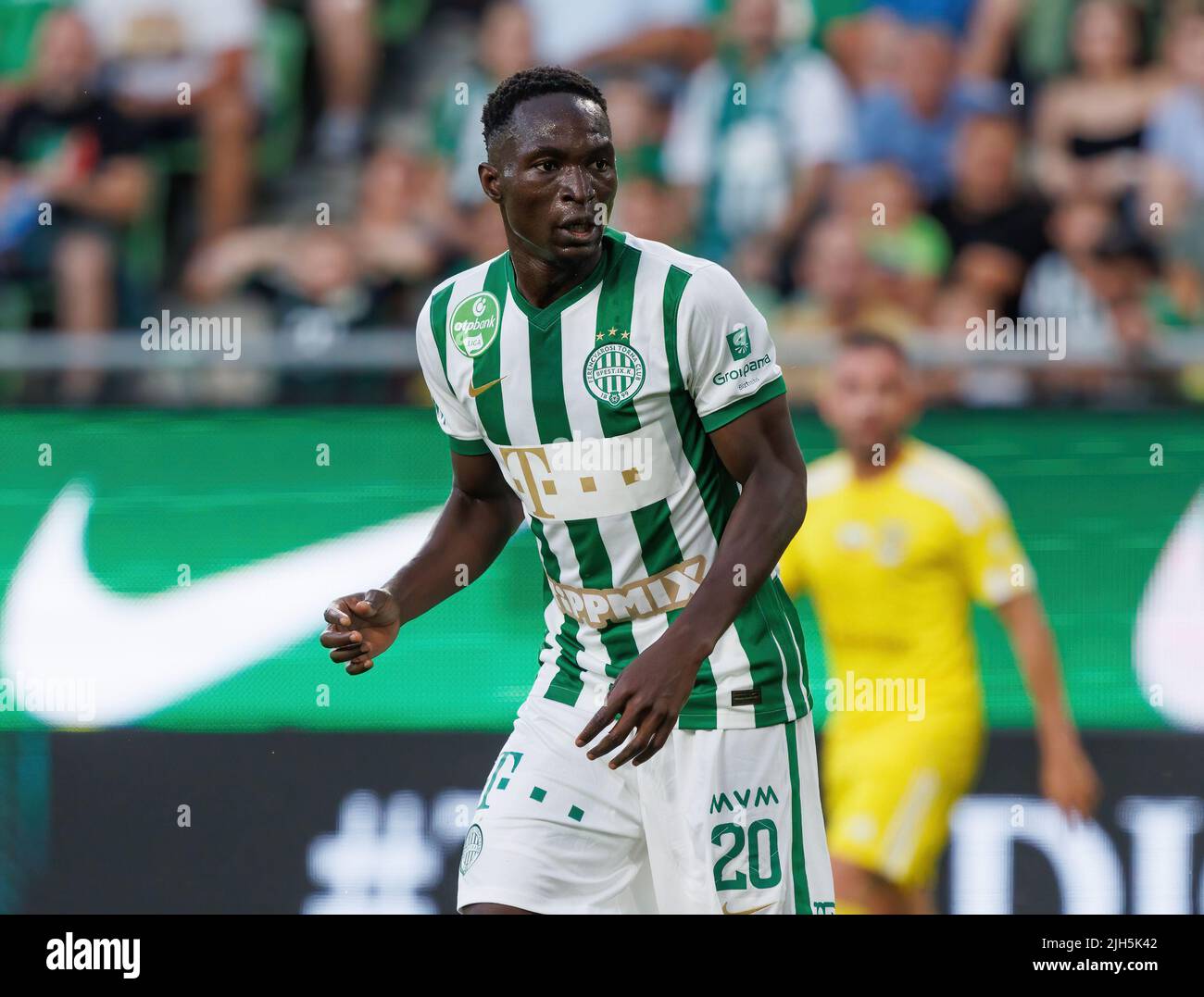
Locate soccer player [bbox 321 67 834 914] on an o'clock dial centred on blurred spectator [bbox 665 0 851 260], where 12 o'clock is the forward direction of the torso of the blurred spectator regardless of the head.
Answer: The soccer player is roughly at 12 o'clock from the blurred spectator.

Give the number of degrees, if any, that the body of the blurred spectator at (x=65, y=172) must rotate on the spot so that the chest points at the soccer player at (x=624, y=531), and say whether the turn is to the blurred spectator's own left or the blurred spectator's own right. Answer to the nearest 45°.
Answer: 0° — they already face them

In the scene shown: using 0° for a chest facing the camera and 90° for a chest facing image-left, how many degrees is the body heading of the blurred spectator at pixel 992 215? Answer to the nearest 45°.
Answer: approximately 0°
